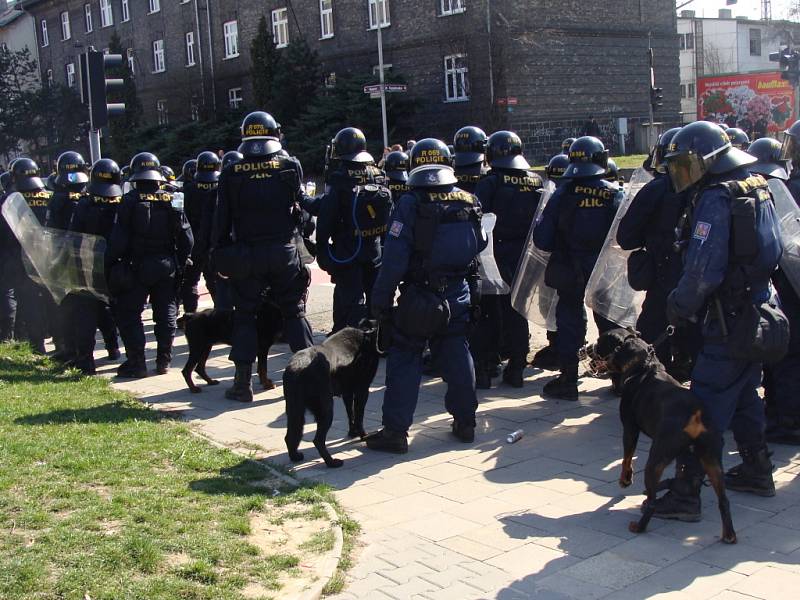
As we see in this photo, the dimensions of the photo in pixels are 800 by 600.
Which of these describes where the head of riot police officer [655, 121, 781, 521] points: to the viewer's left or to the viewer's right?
to the viewer's left

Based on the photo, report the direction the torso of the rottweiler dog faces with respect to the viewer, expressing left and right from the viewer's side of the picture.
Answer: facing away from the viewer and to the left of the viewer

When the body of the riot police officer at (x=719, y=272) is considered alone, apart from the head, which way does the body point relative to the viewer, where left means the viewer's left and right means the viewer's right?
facing to the left of the viewer

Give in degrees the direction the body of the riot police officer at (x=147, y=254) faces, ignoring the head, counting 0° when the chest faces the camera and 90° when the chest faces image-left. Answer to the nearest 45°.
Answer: approximately 180°

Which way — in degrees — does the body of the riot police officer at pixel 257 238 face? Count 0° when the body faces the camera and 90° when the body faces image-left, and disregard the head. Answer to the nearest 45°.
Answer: approximately 180°
